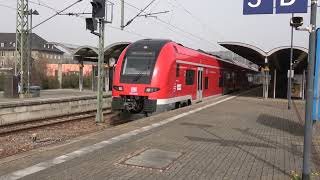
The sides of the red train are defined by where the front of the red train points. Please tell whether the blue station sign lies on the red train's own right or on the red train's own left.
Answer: on the red train's own left

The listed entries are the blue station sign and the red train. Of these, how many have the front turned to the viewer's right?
0

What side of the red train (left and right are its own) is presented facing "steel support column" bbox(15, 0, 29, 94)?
right

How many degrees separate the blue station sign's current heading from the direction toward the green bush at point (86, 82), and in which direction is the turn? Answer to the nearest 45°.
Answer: approximately 135° to its right

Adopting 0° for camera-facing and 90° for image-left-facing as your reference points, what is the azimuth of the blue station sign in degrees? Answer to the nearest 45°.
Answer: approximately 0°

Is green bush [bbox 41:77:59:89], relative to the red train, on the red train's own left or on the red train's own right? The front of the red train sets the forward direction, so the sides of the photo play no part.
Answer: on the red train's own right

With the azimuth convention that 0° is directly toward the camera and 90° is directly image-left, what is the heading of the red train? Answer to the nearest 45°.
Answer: approximately 45°

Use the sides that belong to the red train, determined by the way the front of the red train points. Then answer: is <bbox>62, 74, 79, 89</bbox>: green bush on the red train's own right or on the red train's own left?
on the red train's own right
